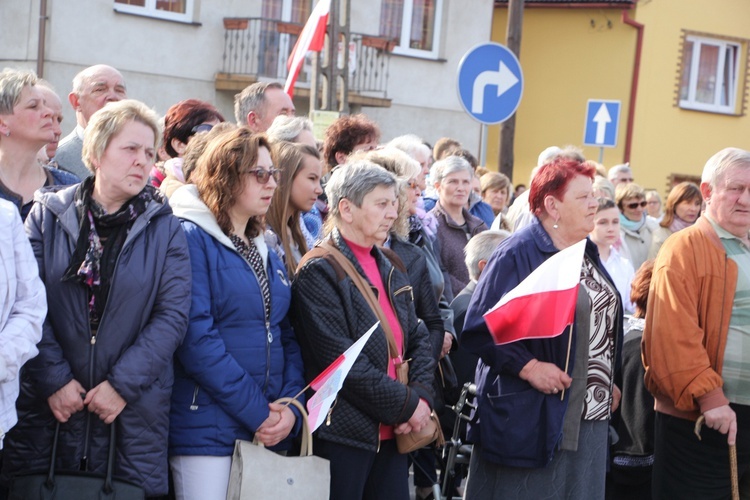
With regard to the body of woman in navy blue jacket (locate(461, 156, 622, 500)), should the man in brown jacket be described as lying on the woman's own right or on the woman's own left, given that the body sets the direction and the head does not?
on the woman's own left

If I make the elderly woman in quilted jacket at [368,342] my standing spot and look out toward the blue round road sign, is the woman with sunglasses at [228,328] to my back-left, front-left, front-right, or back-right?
back-left

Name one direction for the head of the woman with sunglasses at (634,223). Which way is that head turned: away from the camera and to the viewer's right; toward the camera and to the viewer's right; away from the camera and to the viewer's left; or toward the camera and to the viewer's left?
toward the camera and to the viewer's right

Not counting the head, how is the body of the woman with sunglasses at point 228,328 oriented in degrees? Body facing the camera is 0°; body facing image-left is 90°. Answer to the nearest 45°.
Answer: approximately 315°

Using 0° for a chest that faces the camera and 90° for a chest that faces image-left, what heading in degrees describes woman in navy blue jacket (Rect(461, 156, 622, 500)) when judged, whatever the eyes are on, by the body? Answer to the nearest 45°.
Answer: approximately 315°

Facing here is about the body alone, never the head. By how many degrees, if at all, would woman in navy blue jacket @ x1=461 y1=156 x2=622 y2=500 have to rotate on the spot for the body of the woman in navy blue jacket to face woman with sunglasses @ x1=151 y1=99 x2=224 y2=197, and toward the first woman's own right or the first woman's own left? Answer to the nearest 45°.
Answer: approximately 135° to the first woman's own right

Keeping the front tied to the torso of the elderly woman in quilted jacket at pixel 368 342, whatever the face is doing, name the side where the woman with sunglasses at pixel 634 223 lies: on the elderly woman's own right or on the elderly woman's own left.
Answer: on the elderly woman's own left
